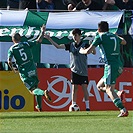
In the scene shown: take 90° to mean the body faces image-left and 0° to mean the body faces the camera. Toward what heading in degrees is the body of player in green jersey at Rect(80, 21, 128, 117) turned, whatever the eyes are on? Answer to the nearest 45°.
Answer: approximately 135°

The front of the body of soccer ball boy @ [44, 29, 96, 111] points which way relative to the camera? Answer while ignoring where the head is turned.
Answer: toward the camera

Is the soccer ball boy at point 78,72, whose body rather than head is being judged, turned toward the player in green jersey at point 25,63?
no

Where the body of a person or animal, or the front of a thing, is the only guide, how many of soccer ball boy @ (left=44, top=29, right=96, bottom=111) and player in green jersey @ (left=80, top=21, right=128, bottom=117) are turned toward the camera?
1

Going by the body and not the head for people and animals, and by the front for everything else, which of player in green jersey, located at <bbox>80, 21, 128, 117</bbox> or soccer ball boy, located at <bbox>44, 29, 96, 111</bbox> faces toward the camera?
the soccer ball boy

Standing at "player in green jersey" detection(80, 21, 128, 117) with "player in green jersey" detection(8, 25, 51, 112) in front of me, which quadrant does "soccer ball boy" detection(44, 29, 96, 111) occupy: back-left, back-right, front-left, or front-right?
front-right

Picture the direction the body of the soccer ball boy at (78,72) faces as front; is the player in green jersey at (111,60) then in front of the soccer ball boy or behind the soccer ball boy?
in front

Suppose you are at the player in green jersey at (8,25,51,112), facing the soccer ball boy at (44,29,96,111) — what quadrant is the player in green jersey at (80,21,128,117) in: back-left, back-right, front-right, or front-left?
front-right

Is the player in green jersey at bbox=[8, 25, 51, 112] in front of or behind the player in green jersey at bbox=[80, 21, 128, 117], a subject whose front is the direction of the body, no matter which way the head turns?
in front
